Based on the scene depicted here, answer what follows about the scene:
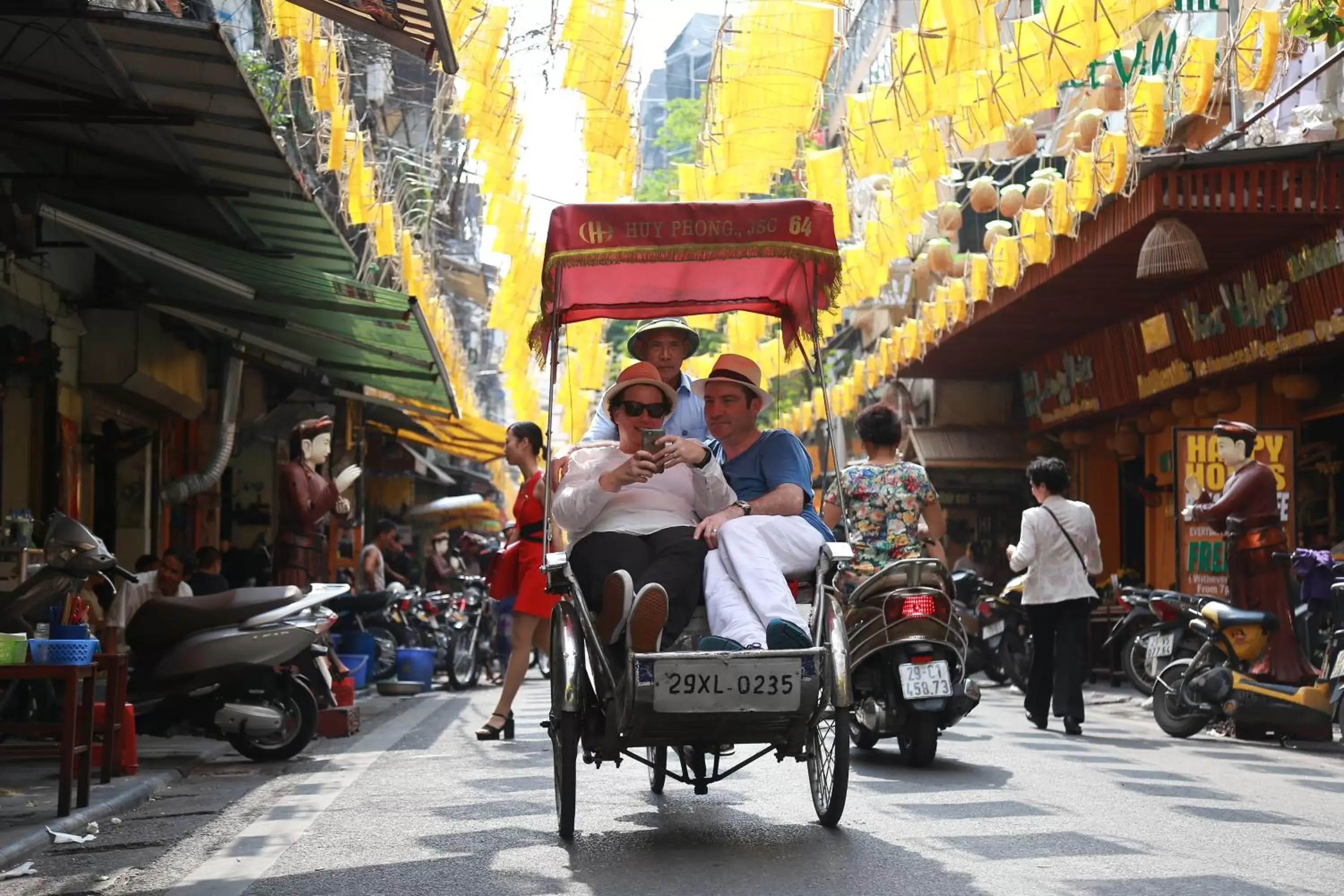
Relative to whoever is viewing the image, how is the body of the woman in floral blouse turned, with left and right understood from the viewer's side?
facing away from the viewer

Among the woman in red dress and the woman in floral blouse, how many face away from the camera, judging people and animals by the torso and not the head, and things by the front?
1

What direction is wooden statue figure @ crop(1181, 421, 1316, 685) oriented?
to the viewer's left

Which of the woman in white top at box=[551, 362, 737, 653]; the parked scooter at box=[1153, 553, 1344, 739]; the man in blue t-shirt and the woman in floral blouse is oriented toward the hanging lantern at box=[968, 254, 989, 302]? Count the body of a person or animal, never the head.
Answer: the woman in floral blouse

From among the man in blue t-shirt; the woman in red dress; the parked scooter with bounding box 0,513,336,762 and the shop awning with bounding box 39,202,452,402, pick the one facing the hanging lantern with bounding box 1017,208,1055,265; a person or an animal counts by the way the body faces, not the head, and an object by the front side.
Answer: the shop awning

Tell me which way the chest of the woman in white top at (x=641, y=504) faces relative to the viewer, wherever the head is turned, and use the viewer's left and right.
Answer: facing the viewer

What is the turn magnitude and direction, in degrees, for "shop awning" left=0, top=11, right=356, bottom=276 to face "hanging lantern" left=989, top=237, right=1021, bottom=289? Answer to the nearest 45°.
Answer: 0° — it already faces it

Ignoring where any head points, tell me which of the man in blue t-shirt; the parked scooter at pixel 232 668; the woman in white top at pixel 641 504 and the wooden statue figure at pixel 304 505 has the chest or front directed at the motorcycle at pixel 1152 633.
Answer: the wooden statue figure

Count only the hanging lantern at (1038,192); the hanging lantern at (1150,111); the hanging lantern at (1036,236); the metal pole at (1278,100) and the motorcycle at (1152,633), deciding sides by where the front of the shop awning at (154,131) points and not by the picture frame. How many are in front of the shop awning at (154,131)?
5

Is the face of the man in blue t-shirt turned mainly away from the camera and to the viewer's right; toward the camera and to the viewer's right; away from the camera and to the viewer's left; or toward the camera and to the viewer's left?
toward the camera and to the viewer's left

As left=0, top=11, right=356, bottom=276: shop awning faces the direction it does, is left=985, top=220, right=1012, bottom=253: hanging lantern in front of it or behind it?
in front

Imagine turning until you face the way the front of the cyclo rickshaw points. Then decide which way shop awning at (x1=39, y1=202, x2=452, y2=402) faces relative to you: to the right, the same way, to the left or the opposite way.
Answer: to the left

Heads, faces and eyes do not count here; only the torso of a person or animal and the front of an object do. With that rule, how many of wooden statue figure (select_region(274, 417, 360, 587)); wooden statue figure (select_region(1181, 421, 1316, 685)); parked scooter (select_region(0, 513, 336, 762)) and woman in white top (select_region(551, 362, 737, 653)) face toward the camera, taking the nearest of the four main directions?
1

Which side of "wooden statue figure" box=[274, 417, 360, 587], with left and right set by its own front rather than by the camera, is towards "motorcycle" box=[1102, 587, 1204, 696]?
front

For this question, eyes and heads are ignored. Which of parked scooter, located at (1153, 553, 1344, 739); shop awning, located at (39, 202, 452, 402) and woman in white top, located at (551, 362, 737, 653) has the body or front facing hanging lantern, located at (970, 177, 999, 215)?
the shop awning

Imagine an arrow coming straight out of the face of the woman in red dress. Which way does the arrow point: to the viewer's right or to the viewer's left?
to the viewer's left

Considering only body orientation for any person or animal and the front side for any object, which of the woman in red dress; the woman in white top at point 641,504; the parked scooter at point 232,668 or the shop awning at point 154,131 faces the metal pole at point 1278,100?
the shop awning
